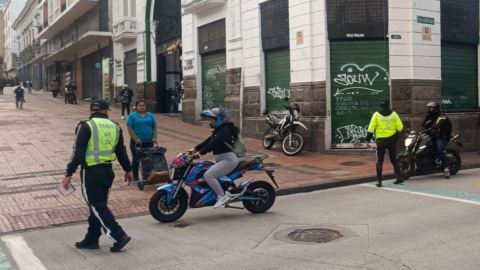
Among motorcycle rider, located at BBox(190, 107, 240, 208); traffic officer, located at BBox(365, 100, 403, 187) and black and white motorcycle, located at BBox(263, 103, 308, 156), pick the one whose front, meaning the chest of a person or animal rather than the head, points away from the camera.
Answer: the traffic officer

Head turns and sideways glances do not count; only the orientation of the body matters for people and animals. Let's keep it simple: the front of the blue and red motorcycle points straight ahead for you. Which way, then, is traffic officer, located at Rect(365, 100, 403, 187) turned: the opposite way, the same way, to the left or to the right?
to the right

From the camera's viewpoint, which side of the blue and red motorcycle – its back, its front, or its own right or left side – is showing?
left

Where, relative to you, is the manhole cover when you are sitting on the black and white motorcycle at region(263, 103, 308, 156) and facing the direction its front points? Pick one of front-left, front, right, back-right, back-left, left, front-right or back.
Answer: front-right

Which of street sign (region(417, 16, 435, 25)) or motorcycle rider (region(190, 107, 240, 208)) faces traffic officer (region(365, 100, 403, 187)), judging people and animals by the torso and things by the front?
the street sign

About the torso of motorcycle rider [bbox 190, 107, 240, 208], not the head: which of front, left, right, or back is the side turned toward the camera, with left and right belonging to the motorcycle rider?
left

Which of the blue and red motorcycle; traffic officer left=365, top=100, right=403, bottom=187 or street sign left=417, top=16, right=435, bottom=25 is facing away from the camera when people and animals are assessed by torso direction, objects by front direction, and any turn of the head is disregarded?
the traffic officer

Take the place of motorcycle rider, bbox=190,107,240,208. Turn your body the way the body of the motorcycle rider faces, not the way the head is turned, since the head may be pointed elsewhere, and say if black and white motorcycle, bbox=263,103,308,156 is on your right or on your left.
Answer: on your right

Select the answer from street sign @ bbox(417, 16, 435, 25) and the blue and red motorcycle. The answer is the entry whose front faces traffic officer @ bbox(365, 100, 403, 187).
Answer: the street sign

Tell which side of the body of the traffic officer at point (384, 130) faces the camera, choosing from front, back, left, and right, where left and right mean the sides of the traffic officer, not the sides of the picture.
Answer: back

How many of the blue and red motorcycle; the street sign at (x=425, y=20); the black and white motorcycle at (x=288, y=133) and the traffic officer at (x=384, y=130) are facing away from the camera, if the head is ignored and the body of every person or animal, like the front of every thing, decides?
1

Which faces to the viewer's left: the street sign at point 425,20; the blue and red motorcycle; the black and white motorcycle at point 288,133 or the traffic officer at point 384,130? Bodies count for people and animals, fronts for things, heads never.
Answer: the blue and red motorcycle

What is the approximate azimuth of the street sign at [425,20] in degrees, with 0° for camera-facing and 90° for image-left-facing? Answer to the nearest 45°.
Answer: approximately 0°

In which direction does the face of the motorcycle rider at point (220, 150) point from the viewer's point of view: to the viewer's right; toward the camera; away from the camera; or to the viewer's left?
to the viewer's left

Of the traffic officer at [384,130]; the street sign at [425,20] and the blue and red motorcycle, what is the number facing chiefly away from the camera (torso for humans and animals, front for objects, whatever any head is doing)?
1

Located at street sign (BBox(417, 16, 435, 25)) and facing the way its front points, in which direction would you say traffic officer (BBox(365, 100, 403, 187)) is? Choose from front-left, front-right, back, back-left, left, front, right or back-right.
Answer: front
